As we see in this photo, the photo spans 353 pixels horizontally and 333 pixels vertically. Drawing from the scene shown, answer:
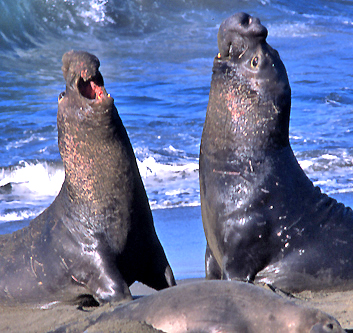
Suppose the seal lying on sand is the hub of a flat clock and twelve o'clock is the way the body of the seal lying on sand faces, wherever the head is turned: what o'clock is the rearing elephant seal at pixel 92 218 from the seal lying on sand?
The rearing elephant seal is roughly at 8 o'clock from the seal lying on sand.

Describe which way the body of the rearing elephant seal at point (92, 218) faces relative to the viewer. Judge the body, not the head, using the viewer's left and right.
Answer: facing the viewer and to the right of the viewer

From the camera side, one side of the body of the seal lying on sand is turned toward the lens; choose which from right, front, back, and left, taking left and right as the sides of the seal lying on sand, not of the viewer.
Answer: right

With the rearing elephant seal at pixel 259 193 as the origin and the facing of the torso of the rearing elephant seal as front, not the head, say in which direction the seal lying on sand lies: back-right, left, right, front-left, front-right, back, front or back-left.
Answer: left

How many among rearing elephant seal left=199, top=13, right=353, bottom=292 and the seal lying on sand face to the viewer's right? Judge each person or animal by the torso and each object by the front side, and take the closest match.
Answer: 1

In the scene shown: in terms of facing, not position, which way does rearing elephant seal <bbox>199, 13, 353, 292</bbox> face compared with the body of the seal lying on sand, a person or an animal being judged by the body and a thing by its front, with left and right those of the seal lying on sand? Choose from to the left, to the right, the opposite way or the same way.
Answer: the opposite way

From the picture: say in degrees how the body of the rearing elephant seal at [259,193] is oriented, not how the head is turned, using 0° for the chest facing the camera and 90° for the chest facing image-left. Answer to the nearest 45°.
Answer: approximately 90°

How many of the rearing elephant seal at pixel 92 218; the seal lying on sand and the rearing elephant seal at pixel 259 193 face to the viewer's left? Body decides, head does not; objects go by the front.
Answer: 1

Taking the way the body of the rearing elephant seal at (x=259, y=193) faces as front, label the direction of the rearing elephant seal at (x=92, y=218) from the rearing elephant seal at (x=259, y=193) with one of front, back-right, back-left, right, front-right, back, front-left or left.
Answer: front

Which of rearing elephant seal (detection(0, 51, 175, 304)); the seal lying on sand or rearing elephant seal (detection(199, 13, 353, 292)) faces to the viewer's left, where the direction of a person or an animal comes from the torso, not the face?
rearing elephant seal (detection(199, 13, 353, 292))

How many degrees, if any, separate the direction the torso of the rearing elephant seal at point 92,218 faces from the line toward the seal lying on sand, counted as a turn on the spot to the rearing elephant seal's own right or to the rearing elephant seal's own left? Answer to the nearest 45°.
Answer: approximately 45° to the rearing elephant seal's own right

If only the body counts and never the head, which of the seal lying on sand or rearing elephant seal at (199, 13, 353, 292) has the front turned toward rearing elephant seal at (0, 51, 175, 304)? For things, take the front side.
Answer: rearing elephant seal at (199, 13, 353, 292)

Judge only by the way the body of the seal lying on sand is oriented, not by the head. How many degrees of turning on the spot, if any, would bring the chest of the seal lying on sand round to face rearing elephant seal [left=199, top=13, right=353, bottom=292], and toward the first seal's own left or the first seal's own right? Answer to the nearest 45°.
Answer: approximately 90° to the first seal's own left

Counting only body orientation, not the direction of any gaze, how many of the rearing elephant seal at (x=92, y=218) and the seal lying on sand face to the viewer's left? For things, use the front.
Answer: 0

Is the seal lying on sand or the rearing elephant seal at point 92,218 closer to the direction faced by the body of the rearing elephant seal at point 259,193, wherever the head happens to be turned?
the rearing elephant seal

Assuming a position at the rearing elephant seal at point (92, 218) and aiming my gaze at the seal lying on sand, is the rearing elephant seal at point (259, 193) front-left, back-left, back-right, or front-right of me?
front-left
